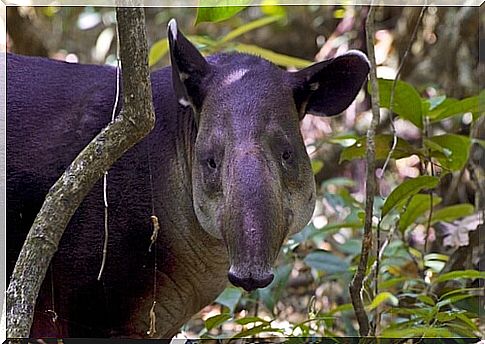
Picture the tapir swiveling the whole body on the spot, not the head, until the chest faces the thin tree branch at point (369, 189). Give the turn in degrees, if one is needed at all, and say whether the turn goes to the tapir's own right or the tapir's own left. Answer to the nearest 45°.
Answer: approximately 45° to the tapir's own left

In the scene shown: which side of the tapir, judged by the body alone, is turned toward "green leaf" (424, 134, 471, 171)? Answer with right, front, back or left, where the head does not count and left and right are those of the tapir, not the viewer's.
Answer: front

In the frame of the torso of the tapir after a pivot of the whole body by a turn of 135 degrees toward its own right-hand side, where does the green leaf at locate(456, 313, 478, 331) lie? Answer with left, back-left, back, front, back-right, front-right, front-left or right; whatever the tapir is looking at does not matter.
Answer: back

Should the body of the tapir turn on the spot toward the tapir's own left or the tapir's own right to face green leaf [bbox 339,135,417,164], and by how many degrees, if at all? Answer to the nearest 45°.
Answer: approximately 90° to the tapir's own left

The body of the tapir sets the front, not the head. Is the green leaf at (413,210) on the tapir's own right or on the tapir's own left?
on the tapir's own left

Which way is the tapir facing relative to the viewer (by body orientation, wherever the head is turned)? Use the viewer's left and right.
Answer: facing the viewer and to the right of the viewer
